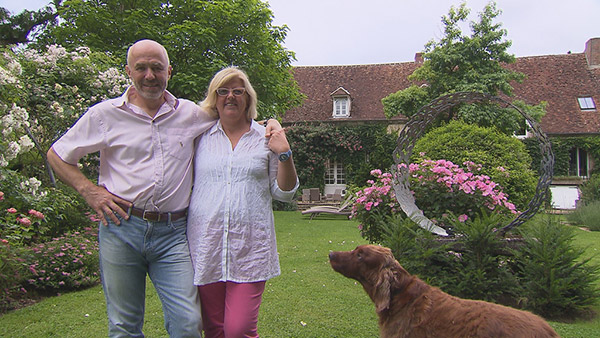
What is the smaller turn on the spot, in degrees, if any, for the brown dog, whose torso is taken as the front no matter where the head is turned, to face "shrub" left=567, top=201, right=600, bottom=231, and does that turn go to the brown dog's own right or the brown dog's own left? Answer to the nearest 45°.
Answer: approximately 90° to the brown dog's own right

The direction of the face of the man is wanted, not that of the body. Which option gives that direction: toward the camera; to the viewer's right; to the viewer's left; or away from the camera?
toward the camera

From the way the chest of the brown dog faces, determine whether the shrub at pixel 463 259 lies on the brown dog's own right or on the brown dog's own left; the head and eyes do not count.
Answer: on the brown dog's own right

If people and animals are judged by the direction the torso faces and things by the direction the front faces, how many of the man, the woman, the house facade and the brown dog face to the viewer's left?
1

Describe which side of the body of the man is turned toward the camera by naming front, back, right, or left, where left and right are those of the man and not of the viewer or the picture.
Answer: front

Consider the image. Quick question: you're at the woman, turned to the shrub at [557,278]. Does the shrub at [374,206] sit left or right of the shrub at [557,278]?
left

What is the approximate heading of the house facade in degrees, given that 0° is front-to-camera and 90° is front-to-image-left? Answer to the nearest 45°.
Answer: approximately 0°

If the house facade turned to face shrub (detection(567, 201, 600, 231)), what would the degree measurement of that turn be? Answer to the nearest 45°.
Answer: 0° — it already faces it

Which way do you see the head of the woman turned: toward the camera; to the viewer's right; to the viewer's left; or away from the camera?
toward the camera

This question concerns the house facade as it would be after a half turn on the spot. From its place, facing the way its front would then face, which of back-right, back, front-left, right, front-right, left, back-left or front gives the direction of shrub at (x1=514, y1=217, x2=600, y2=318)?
back

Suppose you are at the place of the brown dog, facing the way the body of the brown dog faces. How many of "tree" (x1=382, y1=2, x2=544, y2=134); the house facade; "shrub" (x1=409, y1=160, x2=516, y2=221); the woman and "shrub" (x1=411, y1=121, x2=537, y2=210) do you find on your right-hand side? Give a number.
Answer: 4

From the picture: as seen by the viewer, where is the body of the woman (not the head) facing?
toward the camera

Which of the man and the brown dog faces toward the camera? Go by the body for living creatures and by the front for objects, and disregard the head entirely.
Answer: the man

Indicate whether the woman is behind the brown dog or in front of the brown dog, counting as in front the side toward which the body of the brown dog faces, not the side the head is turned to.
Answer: in front

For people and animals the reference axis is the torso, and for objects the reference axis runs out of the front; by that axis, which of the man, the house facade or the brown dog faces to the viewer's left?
the brown dog

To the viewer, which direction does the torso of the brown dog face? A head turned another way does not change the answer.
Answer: to the viewer's left

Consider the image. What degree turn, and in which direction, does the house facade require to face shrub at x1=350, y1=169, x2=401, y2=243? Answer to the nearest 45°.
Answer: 0° — it already faces it
